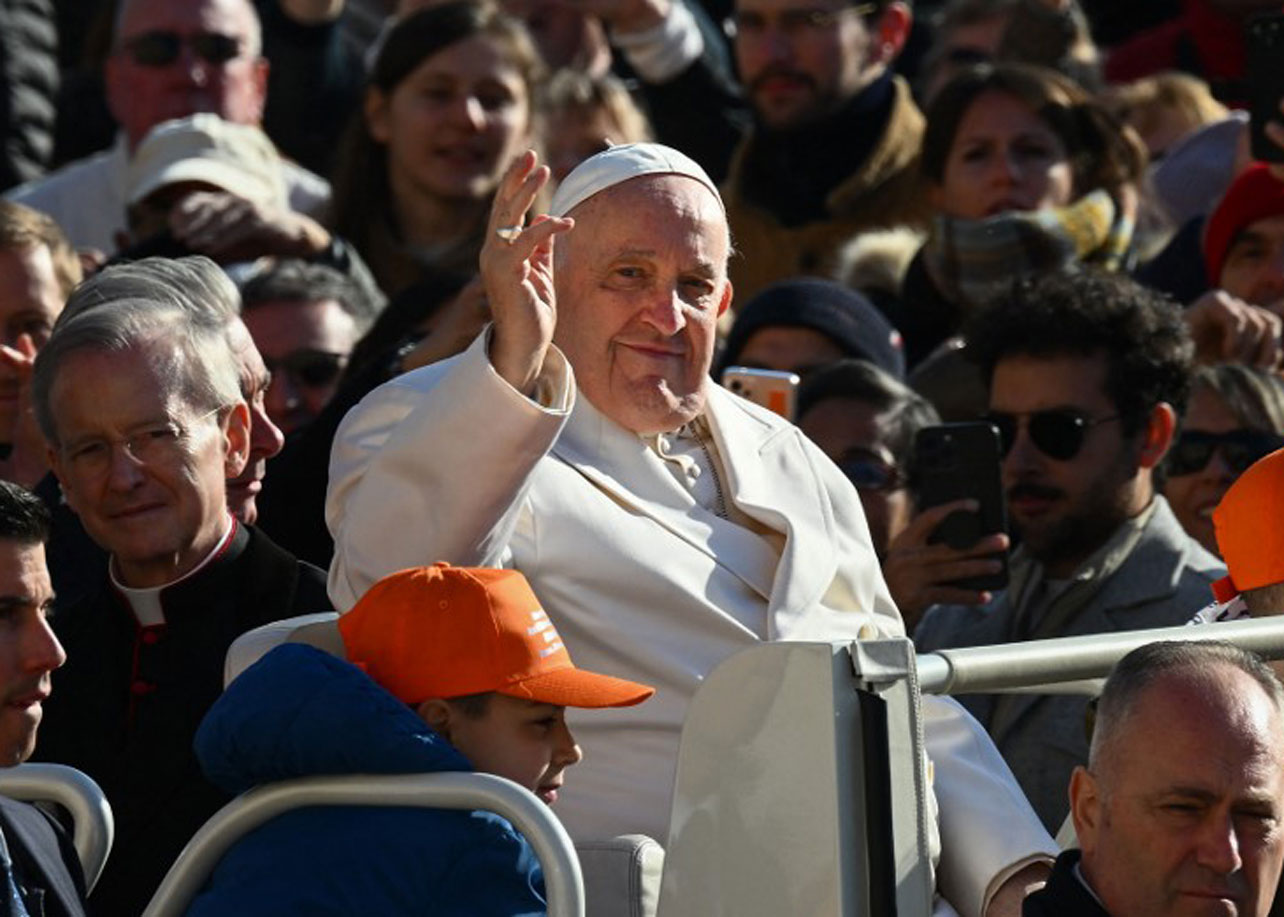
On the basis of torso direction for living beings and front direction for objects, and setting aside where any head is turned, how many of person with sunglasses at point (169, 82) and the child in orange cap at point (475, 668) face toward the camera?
1

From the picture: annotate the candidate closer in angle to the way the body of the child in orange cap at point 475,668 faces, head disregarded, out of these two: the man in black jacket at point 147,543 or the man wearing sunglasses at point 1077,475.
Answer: the man wearing sunglasses

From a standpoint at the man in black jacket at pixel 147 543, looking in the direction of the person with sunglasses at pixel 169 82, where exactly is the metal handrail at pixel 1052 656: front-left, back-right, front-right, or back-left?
back-right

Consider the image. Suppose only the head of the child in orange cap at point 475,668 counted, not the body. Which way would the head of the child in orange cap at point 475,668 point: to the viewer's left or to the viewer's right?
to the viewer's right

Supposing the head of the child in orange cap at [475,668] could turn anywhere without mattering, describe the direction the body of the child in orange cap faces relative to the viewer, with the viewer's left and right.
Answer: facing to the right of the viewer

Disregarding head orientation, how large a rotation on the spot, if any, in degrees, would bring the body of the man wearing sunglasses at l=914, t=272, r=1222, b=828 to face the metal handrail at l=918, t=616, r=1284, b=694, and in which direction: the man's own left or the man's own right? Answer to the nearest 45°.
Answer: approximately 45° to the man's own left

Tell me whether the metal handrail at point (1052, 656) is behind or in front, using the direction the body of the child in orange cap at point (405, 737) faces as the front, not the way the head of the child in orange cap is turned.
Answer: in front

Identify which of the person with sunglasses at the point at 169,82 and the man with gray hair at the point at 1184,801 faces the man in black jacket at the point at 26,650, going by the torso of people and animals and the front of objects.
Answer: the person with sunglasses

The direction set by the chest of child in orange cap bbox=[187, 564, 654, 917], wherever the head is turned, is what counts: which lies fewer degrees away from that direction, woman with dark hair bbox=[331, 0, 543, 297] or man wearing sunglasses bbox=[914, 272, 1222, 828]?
the man wearing sunglasses
